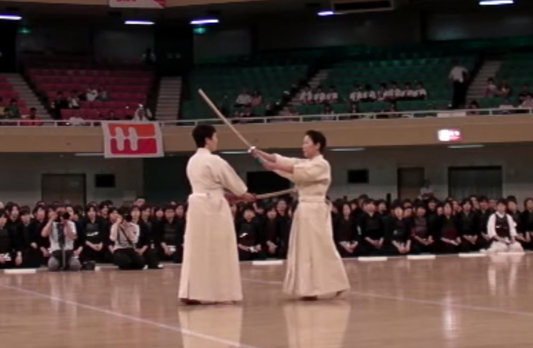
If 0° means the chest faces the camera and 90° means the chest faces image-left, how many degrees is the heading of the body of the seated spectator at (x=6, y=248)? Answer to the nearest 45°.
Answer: approximately 0°

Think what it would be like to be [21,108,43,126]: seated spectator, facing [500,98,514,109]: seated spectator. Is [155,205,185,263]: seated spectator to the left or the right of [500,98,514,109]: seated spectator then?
right

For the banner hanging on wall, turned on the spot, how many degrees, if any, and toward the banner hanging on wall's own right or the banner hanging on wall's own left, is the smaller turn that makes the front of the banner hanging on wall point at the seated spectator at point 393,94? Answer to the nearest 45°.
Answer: approximately 90° to the banner hanging on wall's own left

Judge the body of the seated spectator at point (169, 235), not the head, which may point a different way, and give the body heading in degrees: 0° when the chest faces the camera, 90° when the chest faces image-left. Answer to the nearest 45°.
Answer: approximately 0°

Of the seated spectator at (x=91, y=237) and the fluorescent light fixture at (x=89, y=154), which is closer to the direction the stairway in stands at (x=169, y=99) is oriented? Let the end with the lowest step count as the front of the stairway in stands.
the seated spectator

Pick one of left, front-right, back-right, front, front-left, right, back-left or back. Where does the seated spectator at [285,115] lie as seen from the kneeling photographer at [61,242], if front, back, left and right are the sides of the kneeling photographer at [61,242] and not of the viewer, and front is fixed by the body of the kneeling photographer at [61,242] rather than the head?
back-left

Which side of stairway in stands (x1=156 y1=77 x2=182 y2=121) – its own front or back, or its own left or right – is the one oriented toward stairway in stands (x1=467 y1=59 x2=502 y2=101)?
left

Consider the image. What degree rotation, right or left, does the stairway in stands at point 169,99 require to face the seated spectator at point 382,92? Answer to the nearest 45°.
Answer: approximately 45° to its left

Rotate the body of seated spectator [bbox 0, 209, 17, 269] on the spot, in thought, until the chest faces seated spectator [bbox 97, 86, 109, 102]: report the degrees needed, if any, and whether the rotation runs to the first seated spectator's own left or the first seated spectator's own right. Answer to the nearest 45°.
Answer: approximately 180°
